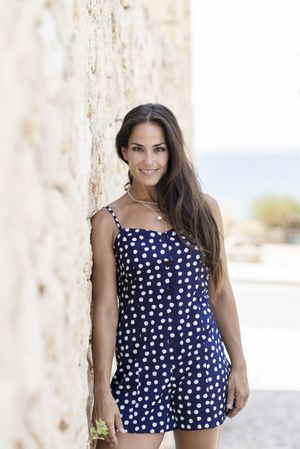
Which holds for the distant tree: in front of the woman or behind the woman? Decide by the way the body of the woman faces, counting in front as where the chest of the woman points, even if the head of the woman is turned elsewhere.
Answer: behind

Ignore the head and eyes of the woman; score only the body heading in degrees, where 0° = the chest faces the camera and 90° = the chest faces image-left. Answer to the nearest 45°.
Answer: approximately 0°
